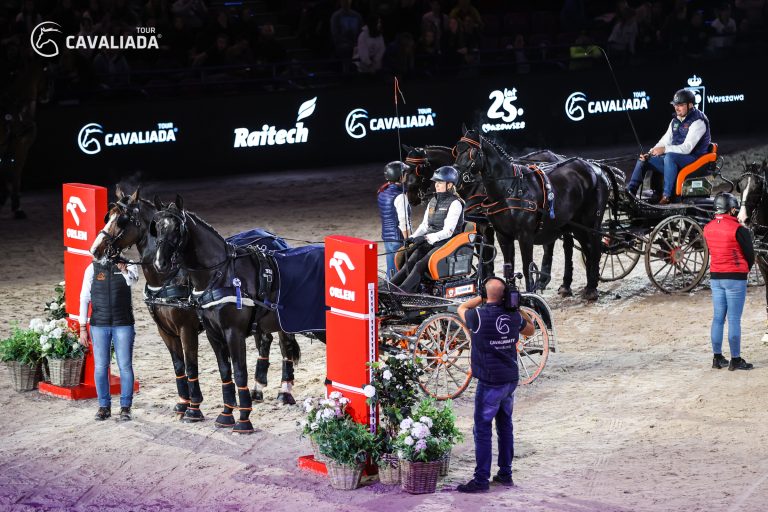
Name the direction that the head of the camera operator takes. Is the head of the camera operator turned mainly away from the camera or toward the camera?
away from the camera

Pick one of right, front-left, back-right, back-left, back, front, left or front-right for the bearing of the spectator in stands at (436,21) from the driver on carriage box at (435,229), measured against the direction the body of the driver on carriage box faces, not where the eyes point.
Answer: back-right

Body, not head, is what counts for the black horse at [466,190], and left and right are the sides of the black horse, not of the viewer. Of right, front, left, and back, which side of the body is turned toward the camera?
left

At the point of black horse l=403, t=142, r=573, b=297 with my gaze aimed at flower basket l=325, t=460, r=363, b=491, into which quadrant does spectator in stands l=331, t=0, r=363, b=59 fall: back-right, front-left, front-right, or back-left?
back-right

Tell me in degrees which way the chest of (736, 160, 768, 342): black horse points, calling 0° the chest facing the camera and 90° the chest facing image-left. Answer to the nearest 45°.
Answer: approximately 45°

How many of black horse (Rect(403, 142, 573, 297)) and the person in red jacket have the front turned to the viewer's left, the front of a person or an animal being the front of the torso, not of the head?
1

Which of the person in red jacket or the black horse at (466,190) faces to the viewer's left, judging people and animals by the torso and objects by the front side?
the black horse

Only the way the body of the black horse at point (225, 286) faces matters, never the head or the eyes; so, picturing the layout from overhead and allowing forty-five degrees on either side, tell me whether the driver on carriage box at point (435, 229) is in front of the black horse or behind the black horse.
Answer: behind

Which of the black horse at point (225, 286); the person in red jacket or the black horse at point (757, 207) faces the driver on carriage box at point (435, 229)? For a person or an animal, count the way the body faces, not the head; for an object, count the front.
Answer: the black horse at point (757, 207)

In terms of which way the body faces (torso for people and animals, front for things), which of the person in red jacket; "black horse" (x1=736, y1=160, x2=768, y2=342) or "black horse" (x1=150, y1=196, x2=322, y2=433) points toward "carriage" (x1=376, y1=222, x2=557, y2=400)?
"black horse" (x1=736, y1=160, x2=768, y2=342)
